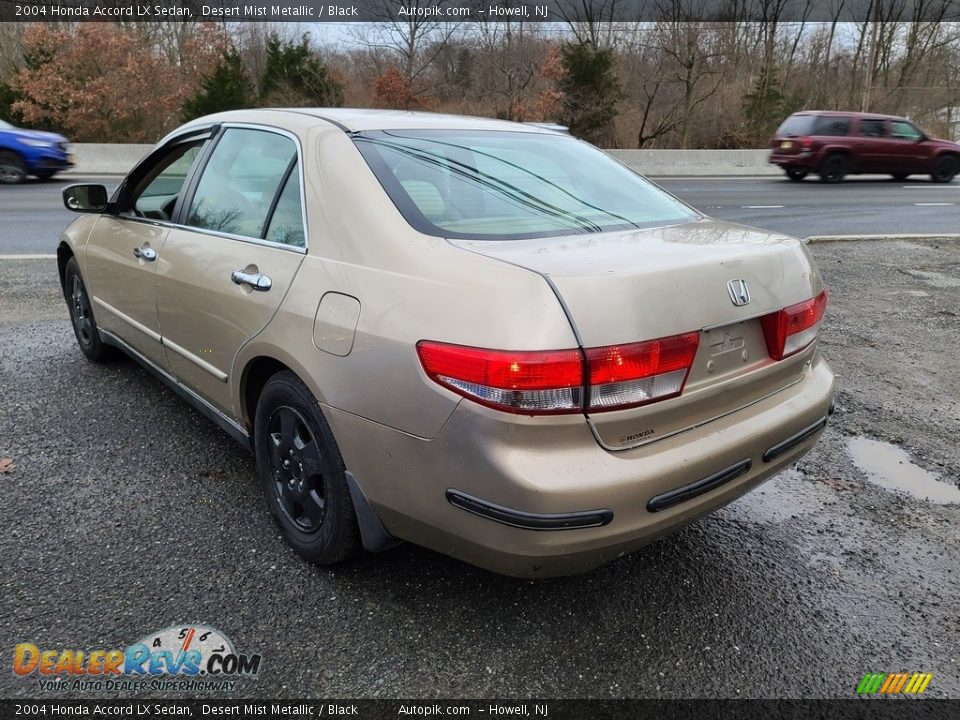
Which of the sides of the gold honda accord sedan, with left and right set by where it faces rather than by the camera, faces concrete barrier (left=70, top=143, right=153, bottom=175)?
front

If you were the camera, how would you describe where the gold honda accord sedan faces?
facing away from the viewer and to the left of the viewer

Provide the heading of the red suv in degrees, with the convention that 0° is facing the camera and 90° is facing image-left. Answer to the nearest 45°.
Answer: approximately 225°

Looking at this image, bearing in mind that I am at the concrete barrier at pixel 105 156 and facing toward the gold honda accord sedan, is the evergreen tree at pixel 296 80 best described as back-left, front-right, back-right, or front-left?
back-left

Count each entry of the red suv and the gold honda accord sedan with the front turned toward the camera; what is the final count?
0

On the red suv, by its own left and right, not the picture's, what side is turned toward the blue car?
back

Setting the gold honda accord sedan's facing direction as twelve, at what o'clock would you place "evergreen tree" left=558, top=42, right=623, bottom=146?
The evergreen tree is roughly at 2 o'clock from the gold honda accord sedan.

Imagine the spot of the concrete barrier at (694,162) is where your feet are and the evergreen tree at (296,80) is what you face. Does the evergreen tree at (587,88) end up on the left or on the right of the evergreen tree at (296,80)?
right

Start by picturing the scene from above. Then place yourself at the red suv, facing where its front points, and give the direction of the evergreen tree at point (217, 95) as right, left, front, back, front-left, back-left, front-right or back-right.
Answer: back-left

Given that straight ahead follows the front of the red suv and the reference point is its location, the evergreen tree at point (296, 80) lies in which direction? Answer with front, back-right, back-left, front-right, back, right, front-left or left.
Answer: back-left
